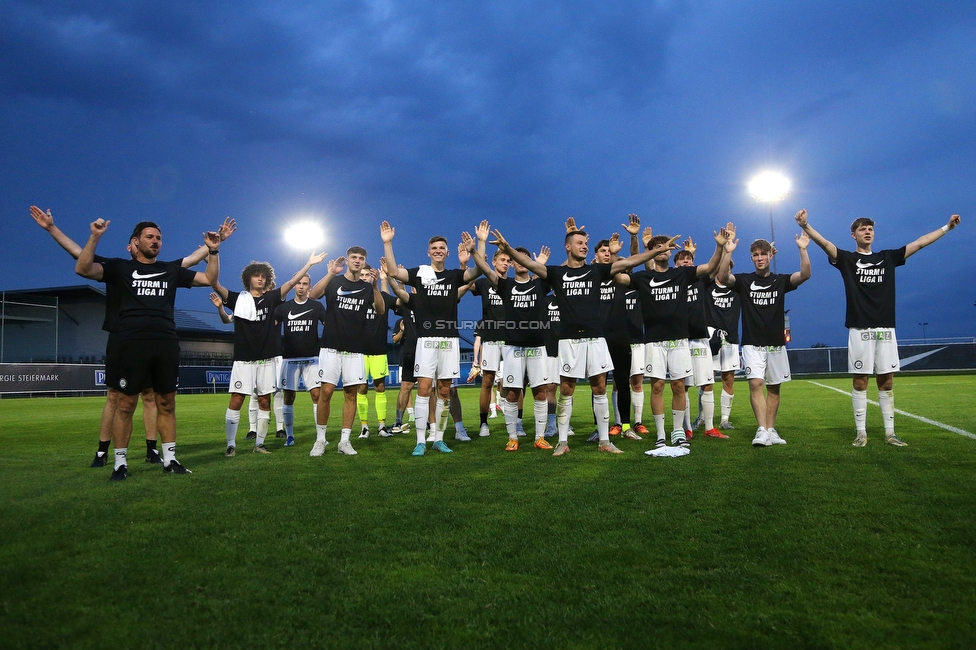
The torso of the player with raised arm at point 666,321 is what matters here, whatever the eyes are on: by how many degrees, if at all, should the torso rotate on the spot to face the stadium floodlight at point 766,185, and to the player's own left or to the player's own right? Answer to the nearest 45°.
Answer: approximately 180°

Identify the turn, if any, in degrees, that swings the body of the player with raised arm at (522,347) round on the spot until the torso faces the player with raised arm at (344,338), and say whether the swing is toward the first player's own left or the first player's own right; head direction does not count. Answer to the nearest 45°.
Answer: approximately 90° to the first player's own right

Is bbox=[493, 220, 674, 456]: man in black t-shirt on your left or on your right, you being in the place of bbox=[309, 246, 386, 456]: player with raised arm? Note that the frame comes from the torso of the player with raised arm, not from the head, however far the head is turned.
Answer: on your left

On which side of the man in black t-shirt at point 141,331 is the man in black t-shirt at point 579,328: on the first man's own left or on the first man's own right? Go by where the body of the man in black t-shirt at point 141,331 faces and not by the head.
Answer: on the first man's own left

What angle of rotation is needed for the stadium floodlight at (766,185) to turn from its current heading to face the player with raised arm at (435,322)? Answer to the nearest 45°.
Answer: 0° — it already faces them

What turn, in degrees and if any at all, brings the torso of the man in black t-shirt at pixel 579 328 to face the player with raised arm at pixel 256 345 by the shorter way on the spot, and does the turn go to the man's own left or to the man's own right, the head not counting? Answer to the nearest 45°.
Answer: approximately 90° to the man's own right

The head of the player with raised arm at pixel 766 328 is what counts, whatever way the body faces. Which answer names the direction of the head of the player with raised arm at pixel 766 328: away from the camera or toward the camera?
toward the camera

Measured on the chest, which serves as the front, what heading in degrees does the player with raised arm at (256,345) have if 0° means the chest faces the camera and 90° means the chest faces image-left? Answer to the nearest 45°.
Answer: approximately 0°

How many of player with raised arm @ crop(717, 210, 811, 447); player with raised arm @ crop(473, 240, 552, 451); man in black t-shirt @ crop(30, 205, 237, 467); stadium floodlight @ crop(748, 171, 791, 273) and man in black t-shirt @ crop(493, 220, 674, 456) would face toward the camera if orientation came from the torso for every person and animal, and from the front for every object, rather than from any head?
5

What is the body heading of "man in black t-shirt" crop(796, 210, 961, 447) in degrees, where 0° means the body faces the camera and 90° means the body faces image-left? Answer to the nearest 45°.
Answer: approximately 0°

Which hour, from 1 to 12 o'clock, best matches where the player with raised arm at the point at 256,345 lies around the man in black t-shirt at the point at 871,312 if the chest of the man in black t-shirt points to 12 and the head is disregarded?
The player with raised arm is roughly at 2 o'clock from the man in black t-shirt.

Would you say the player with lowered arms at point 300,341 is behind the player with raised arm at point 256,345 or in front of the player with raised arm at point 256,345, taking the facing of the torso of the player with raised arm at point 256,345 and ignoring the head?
behind

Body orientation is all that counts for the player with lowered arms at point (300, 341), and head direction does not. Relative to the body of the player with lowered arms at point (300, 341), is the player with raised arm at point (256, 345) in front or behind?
in front

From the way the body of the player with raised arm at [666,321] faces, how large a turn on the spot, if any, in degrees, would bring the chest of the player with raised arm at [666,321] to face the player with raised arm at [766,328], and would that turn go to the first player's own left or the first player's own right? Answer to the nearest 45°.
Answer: approximately 90° to the first player's own left

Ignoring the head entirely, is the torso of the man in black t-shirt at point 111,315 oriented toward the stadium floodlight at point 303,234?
no

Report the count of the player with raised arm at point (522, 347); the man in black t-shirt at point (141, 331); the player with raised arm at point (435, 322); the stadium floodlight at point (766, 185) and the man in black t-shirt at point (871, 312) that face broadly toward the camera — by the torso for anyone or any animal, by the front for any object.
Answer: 5

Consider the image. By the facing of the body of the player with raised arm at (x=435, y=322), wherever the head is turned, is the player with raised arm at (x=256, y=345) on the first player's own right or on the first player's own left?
on the first player's own right

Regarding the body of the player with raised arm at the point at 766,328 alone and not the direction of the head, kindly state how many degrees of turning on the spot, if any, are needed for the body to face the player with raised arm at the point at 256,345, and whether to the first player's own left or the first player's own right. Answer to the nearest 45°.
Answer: approximately 90° to the first player's own right

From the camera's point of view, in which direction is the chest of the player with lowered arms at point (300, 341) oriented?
toward the camera

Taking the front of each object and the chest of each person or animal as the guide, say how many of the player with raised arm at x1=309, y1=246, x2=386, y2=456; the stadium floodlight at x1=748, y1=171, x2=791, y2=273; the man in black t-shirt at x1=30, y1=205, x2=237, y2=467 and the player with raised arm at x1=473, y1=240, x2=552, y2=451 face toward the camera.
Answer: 4

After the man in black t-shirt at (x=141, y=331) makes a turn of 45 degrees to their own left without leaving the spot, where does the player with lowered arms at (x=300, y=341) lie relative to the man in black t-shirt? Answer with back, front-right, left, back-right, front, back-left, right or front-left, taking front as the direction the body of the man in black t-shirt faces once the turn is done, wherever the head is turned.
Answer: left

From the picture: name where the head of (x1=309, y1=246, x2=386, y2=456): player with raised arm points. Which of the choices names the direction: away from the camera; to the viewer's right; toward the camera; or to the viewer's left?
toward the camera
